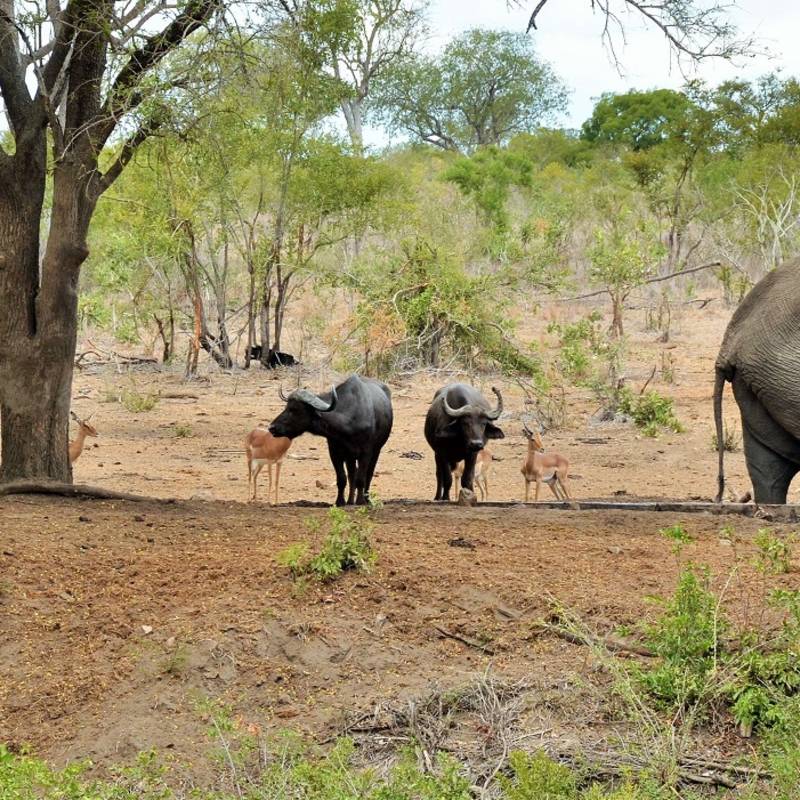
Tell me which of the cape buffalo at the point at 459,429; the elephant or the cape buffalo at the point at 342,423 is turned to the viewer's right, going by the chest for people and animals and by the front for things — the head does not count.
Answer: the elephant

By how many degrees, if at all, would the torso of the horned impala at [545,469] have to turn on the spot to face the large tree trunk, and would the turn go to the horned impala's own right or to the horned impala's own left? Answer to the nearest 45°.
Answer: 0° — it already faces it

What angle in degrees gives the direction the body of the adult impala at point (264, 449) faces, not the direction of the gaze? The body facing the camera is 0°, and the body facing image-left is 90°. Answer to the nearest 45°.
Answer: approximately 270°

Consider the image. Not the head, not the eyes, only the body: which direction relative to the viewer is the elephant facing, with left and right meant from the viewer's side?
facing to the right of the viewer

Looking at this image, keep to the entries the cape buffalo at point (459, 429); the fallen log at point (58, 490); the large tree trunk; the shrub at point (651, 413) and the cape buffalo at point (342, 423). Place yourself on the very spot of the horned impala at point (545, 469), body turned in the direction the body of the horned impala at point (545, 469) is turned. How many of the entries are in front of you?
4

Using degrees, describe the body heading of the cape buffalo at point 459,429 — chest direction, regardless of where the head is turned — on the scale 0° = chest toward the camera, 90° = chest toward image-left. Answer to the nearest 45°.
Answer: approximately 0°

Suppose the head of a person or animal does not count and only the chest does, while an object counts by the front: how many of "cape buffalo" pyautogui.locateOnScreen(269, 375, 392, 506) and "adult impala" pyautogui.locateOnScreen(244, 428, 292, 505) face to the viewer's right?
1

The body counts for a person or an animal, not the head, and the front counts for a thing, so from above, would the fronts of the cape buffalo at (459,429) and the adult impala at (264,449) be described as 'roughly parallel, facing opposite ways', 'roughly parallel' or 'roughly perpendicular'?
roughly perpendicular

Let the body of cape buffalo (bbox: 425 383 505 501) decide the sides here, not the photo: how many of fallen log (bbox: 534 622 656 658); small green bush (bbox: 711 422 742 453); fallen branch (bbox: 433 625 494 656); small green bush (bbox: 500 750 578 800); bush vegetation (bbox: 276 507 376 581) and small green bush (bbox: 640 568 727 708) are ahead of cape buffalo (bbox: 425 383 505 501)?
5

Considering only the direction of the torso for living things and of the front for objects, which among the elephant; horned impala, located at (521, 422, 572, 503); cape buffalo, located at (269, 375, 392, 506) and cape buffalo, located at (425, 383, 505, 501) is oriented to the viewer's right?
the elephant

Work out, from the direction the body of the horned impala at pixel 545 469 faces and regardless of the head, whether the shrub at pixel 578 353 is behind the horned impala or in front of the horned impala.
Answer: behind
